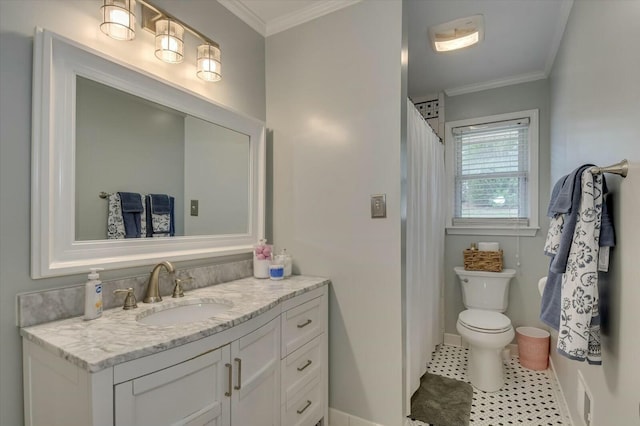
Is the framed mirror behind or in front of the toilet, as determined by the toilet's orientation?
in front

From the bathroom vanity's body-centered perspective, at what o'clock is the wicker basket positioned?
The wicker basket is roughly at 10 o'clock from the bathroom vanity.

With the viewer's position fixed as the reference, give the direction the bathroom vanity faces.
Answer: facing the viewer and to the right of the viewer

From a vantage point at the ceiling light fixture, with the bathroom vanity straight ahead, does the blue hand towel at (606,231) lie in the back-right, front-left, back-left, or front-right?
front-left

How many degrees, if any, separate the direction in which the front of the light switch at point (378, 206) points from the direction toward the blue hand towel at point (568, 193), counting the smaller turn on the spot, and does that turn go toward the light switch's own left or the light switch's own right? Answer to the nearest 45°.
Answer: approximately 45° to the light switch's own left

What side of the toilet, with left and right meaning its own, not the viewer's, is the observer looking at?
front

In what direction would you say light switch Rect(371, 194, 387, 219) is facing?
toward the camera

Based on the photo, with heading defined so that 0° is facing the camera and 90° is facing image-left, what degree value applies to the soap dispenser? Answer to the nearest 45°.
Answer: approximately 315°

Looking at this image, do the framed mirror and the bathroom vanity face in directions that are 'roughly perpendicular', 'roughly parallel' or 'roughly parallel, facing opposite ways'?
roughly parallel

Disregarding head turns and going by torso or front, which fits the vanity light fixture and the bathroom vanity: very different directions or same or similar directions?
same or similar directions

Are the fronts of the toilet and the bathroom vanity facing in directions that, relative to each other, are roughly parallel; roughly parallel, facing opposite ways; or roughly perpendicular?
roughly perpendicular

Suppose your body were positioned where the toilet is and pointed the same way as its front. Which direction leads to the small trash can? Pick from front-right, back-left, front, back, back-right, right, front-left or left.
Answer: back-left

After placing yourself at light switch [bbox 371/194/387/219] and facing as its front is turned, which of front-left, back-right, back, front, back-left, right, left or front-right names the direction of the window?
back-left

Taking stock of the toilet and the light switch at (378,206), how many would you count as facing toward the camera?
2

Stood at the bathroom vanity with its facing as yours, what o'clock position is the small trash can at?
The small trash can is roughly at 10 o'clock from the bathroom vanity.
